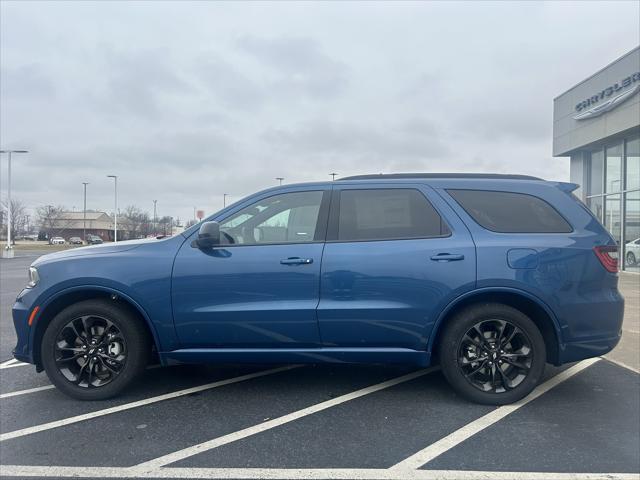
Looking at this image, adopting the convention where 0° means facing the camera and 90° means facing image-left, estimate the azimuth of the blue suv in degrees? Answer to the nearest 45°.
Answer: approximately 90°

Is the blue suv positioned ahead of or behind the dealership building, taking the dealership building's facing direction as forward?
ahead

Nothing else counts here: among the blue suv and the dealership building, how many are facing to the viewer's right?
0

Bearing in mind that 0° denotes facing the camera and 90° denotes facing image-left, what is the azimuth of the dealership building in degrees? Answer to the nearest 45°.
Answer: approximately 45°

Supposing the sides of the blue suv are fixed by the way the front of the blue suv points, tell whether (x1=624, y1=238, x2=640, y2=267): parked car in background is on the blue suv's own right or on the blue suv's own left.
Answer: on the blue suv's own right

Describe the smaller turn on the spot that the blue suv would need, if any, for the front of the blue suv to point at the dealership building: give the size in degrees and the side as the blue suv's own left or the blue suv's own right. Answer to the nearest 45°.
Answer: approximately 135° to the blue suv's own right
